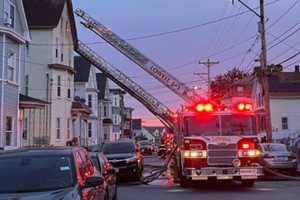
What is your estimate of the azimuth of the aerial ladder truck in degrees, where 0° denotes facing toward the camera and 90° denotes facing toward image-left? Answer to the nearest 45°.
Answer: approximately 0°

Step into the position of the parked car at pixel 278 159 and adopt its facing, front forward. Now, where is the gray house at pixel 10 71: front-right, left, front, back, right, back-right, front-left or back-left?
front-left

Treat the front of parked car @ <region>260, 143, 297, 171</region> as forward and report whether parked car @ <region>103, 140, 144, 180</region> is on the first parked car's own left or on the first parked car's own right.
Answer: on the first parked car's own left

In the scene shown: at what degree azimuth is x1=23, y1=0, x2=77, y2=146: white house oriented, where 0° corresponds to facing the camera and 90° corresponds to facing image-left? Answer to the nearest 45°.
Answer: approximately 315°

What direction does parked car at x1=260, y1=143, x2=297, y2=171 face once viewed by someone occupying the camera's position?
facing away from the viewer and to the left of the viewer

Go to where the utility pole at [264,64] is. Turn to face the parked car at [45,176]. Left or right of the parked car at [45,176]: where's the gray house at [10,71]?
right

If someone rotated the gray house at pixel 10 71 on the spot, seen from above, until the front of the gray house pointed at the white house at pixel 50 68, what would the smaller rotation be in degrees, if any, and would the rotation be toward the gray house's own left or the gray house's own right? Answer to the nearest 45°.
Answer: approximately 135° to the gray house's own left

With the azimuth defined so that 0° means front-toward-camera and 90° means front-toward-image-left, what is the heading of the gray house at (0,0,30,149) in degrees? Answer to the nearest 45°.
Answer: approximately 315°

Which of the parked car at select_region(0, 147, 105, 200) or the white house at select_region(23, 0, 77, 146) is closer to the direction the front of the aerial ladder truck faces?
the parked car

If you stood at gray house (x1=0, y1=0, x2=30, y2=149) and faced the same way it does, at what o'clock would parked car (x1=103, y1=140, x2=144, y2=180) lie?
The parked car is roughly at 12 o'clock from the gray house.

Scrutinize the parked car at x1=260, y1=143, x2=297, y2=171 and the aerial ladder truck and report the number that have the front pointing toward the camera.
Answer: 1

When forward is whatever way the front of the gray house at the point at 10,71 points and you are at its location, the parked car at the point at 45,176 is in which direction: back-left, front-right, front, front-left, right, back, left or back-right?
front-right

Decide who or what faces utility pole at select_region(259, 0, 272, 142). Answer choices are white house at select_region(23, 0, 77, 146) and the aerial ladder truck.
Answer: the white house
